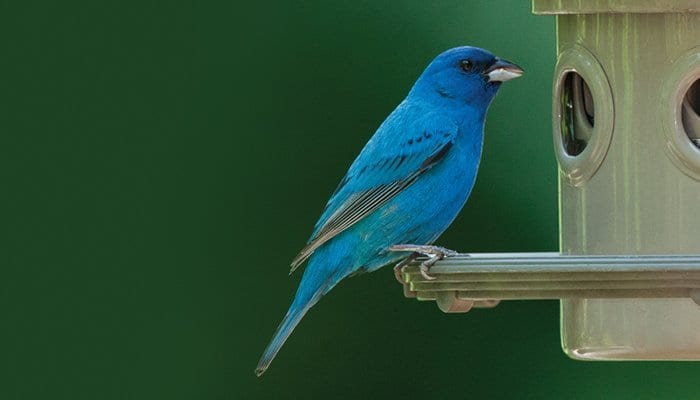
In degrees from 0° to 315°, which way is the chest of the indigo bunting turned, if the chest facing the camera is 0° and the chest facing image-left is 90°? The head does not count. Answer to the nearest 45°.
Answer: approximately 270°
